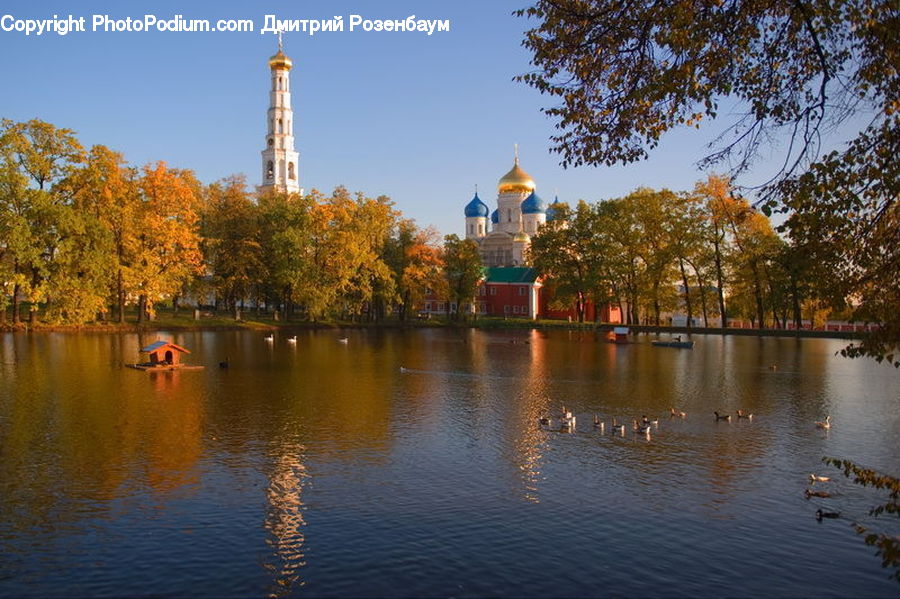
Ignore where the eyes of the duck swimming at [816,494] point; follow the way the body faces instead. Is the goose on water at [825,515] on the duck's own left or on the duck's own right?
on the duck's own left

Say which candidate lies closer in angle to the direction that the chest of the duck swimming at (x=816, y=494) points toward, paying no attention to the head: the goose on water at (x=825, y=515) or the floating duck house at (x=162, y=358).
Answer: the floating duck house

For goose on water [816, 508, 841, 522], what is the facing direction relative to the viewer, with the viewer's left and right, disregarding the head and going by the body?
facing to the left of the viewer

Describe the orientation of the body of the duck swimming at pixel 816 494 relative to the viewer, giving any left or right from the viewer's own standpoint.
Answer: facing to the left of the viewer

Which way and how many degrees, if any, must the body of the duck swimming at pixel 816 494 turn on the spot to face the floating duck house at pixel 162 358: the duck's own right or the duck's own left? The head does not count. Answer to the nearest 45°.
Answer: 0° — it already faces it

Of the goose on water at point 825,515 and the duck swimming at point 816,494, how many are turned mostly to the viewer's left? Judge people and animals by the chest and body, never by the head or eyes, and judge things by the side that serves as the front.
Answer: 2

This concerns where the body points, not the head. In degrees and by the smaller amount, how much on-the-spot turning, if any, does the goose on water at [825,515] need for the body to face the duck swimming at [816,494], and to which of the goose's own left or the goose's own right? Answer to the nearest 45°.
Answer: approximately 90° to the goose's own right

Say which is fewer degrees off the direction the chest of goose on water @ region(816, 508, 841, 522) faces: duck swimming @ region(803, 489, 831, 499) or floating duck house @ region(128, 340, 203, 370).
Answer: the floating duck house
